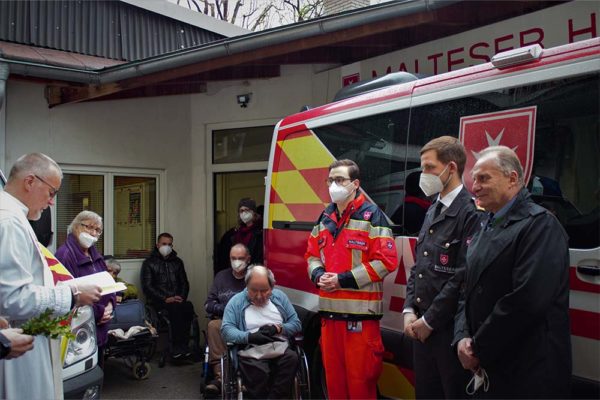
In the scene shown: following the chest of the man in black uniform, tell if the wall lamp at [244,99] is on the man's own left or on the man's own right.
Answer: on the man's own right

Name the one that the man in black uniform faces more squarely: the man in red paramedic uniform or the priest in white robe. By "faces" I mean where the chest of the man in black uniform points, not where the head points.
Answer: the priest in white robe

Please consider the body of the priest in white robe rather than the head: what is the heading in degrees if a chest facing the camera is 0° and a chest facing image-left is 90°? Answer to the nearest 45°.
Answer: approximately 270°

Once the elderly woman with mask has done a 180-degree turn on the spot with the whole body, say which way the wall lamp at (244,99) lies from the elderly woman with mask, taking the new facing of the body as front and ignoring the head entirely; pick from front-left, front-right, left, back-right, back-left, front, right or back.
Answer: right

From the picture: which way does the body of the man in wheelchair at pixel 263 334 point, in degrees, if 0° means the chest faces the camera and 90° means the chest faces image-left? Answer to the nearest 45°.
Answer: approximately 0°

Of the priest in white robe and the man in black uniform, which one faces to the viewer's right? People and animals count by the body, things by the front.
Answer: the priest in white robe

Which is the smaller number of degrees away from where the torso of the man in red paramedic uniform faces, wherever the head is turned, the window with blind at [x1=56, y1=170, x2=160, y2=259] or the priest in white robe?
the priest in white robe
